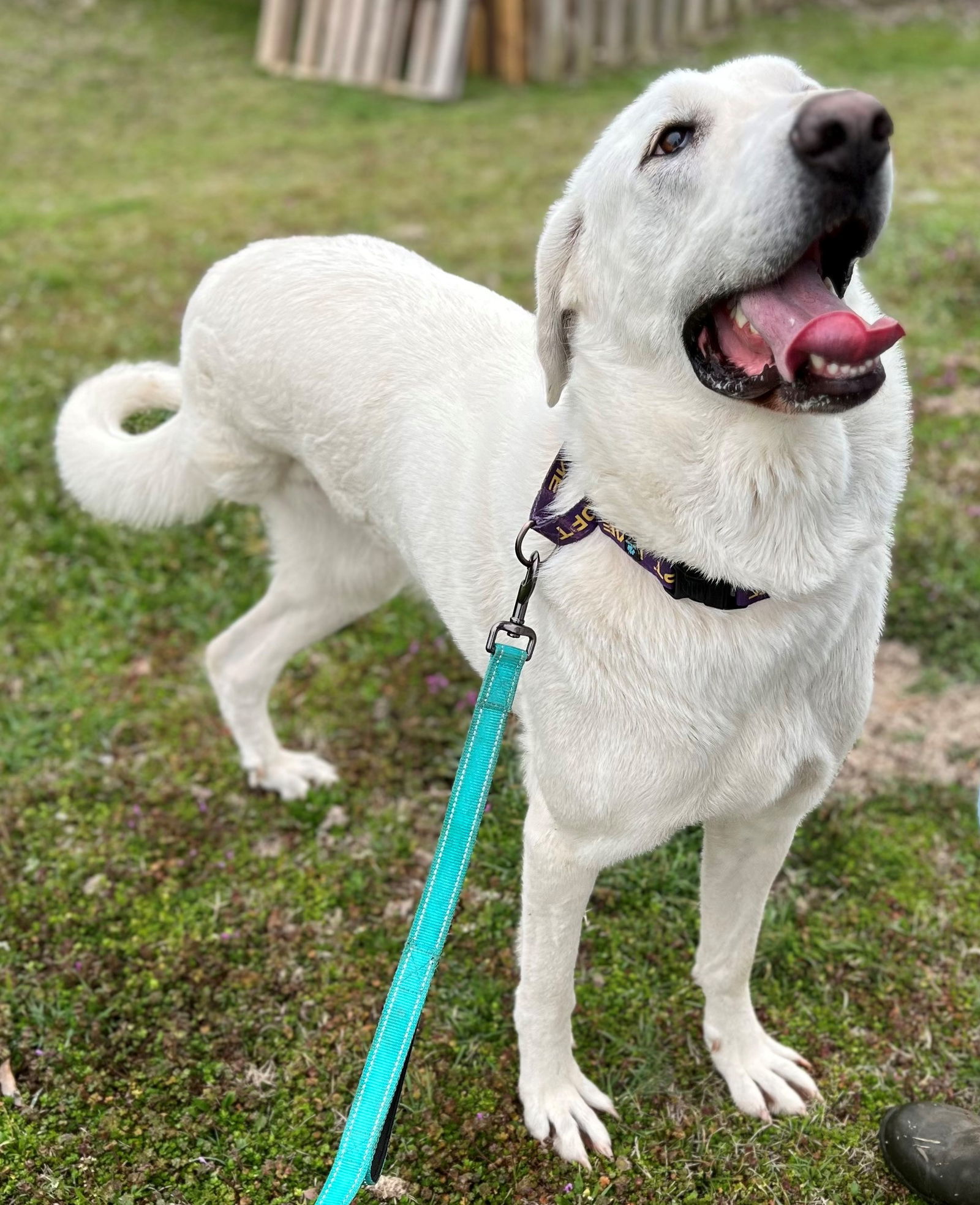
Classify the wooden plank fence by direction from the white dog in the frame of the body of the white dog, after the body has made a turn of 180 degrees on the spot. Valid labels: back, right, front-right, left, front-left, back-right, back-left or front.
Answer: front-right

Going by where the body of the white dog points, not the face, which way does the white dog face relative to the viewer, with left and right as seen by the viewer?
facing the viewer and to the right of the viewer
